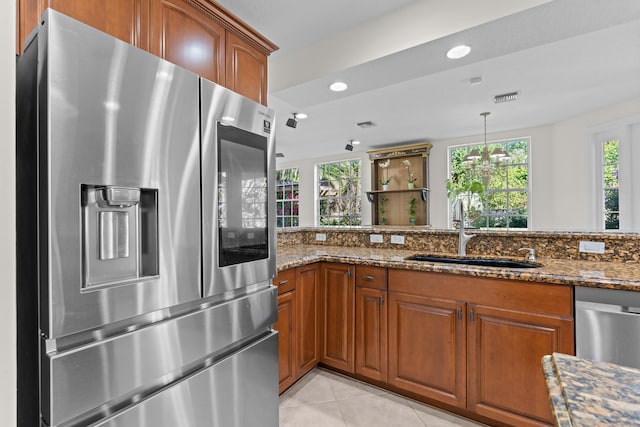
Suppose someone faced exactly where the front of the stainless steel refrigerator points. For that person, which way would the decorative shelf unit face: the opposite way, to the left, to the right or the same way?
to the right

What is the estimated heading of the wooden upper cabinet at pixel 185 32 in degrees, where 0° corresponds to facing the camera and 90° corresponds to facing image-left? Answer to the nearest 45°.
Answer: approximately 315°

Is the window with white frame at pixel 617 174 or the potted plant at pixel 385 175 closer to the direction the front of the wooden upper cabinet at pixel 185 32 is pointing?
the window with white frame

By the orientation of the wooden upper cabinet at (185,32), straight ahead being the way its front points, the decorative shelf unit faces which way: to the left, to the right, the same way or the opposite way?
to the right

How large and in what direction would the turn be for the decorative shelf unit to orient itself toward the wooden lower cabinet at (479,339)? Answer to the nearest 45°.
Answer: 0° — it already faces it

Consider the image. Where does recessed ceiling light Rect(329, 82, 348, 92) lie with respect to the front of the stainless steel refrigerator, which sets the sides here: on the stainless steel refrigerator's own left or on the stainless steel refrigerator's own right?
on the stainless steel refrigerator's own left

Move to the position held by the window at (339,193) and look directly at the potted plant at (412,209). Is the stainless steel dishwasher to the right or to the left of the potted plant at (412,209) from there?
right

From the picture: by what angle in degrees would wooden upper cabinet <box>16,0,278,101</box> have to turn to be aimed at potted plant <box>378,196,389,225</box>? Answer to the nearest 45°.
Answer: approximately 90° to its left
